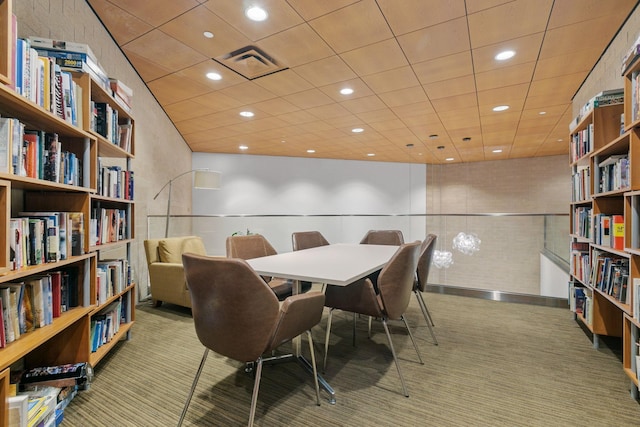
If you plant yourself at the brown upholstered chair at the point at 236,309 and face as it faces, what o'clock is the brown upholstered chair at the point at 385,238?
the brown upholstered chair at the point at 385,238 is roughly at 12 o'clock from the brown upholstered chair at the point at 236,309.

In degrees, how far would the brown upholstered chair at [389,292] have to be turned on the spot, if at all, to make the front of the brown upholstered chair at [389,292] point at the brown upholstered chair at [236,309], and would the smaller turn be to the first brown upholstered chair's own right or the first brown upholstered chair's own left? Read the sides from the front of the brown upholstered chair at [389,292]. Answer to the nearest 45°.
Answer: approximately 90° to the first brown upholstered chair's own left

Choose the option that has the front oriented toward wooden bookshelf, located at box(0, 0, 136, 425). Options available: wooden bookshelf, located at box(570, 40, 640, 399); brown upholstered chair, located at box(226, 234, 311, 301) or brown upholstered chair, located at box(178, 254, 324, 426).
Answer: wooden bookshelf, located at box(570, 40, 640, 399)

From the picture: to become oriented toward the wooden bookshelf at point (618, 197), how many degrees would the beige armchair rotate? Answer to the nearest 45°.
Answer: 0° — it already faces it

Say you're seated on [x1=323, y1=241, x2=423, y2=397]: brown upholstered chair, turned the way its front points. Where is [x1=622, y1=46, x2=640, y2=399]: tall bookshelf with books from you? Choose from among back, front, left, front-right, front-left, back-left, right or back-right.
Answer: back-right

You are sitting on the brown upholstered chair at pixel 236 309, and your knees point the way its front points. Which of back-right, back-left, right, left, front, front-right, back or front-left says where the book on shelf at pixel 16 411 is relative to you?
back-left

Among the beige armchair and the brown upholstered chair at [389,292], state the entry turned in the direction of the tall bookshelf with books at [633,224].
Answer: the beige armchair

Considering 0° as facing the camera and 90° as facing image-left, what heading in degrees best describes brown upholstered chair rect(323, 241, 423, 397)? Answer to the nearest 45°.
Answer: approximately 135°

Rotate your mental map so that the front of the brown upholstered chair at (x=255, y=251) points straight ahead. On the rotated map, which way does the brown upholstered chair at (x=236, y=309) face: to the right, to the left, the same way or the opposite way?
to the left

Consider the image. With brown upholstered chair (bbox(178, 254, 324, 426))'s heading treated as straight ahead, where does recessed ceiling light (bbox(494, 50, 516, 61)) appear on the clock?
The recessed ceiling light is roughly at 1 o'clock from the brown upholstered chair.
